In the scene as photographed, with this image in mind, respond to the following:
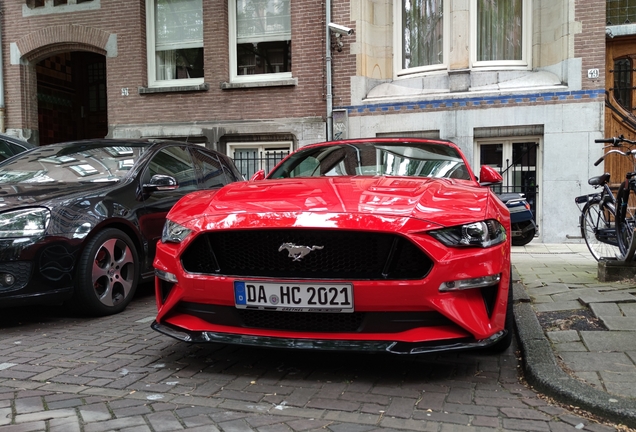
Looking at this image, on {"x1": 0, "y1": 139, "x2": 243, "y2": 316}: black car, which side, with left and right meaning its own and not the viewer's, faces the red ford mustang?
left

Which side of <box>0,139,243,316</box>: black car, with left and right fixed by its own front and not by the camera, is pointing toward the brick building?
back

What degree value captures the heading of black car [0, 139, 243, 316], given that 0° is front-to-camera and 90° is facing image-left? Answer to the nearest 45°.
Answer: approximately 45°

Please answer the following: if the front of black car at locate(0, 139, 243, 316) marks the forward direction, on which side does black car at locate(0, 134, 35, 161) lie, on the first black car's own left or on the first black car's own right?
on the first black car's own right

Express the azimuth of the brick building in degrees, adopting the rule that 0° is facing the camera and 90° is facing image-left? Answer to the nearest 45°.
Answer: approximately 0°

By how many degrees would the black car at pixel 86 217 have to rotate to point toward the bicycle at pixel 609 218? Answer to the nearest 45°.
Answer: approximately 135° to its left

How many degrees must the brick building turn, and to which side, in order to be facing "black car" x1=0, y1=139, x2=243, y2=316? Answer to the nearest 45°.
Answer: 0° — it already faces it

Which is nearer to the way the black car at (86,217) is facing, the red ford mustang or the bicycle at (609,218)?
the red ford mustang
